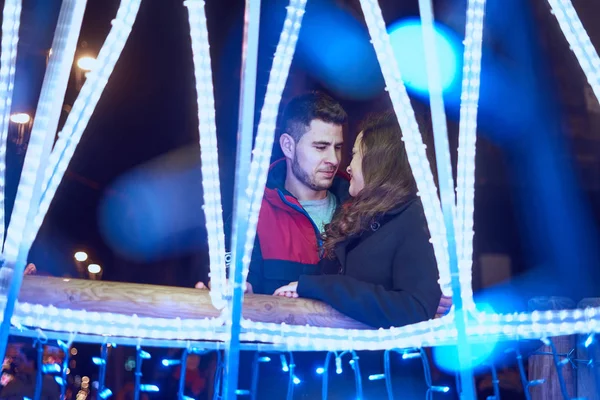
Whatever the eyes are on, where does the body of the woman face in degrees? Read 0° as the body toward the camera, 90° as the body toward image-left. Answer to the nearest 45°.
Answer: approximately 90°

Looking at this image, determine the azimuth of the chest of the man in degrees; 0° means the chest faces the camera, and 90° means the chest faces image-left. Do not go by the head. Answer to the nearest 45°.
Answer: approximately 315°

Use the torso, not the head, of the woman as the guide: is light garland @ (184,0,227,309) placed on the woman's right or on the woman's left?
on the woman's left

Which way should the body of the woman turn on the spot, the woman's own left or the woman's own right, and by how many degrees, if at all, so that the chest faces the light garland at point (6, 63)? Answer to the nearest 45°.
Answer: approximately 45° to the woman's own left

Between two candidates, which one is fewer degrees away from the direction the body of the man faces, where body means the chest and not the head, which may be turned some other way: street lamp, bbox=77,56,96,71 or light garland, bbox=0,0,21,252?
the light garland

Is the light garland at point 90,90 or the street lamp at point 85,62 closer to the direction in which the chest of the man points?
the light garland

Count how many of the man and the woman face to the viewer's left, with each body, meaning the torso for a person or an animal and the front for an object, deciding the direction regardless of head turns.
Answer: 1

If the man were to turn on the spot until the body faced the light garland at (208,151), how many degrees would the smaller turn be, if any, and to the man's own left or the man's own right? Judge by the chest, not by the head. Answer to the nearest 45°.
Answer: approximately 45° to the man's own right

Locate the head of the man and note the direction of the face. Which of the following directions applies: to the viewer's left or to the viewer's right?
to the viewer's right
